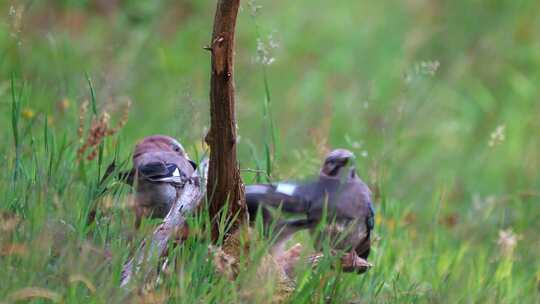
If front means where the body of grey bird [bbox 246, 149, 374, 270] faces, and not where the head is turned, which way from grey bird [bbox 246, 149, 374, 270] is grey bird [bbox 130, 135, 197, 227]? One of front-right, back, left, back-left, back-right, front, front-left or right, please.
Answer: back-right
